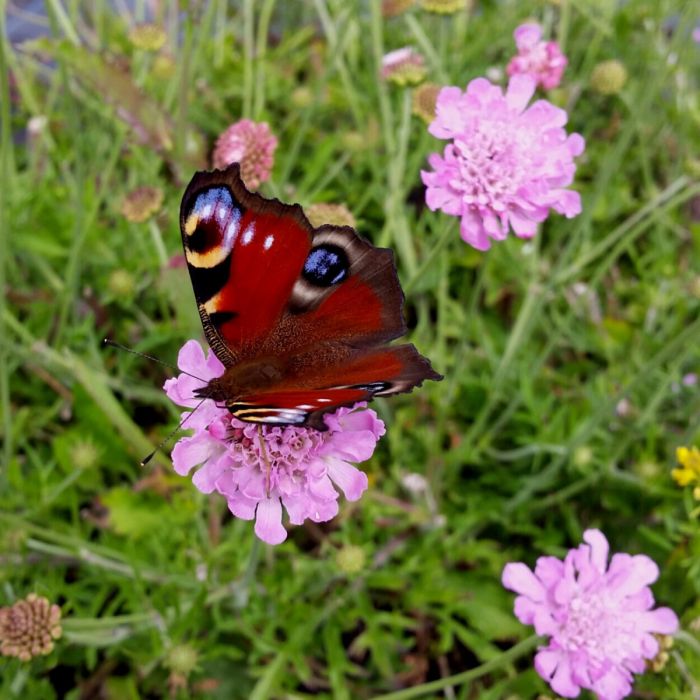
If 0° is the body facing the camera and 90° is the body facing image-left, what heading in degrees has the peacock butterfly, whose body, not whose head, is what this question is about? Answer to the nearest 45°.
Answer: approximately 90°

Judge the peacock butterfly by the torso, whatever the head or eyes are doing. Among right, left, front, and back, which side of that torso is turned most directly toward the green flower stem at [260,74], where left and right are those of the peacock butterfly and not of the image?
right

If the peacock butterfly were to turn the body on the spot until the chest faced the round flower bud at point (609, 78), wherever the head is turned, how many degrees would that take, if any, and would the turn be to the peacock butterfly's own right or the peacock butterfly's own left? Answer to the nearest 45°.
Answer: approximately 135° to the peacock butterfly's own right

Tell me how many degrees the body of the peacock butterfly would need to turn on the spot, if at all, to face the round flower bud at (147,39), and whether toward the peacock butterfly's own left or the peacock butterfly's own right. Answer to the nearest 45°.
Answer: approximately 90° to the peacock butterfly's own right
